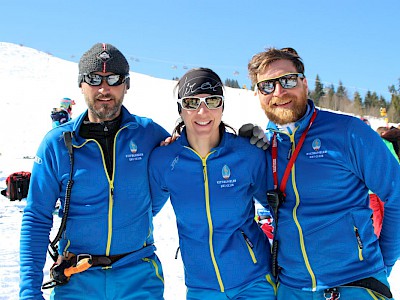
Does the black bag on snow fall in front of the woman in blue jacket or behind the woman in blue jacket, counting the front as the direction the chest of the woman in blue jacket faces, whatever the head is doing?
behind

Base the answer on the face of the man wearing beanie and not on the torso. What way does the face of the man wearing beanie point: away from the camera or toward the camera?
toward the camera

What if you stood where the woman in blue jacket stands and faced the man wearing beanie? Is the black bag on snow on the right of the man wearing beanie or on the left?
right

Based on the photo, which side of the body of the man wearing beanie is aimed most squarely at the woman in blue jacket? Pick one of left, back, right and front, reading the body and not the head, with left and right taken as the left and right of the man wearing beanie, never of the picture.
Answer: left

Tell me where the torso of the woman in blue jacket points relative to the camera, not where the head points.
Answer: toward the camera

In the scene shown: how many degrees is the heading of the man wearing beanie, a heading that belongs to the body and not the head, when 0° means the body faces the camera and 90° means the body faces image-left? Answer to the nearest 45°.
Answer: approximately 0°

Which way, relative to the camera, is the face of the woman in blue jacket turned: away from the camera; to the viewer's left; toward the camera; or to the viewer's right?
toward the camera

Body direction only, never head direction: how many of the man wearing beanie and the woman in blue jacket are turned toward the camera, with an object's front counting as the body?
2

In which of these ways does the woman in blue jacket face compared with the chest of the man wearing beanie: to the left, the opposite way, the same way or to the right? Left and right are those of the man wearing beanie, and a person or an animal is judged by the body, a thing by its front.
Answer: the same way

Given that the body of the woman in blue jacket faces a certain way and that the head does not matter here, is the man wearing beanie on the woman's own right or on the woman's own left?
on the woman's own right
